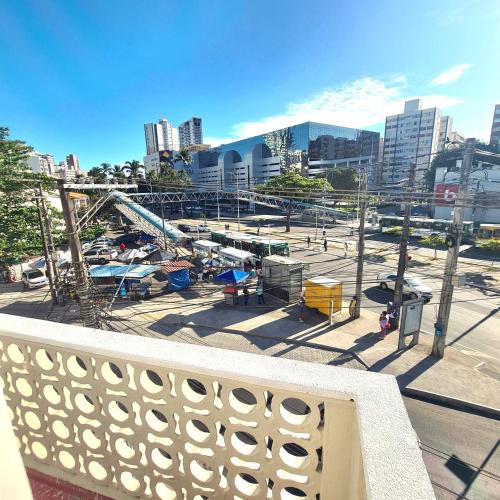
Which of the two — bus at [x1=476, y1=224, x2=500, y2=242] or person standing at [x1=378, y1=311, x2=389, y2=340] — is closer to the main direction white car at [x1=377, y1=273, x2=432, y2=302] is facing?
the person standing

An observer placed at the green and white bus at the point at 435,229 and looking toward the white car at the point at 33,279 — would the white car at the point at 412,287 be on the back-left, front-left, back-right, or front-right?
front-left

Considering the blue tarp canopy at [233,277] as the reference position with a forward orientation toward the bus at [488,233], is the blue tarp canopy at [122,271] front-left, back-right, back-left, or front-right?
back-left

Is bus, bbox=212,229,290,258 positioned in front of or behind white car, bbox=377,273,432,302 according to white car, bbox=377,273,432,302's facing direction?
behind

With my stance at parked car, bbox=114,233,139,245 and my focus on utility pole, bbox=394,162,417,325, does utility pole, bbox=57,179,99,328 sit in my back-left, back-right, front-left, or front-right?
front-right
